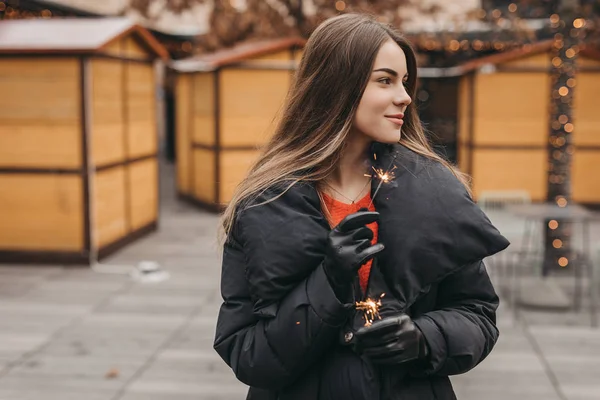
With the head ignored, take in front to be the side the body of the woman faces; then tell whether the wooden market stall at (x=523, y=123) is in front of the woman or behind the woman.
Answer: behind

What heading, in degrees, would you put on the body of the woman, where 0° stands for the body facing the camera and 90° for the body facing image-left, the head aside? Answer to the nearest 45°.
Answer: approximately 0°

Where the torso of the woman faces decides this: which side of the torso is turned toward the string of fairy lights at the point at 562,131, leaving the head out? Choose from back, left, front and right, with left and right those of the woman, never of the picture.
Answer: back

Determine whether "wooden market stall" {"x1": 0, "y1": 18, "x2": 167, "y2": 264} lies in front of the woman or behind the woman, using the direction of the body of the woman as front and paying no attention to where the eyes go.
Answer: behind

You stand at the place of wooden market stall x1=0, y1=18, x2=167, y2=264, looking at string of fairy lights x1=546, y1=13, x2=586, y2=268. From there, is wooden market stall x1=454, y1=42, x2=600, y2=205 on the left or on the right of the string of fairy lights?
left

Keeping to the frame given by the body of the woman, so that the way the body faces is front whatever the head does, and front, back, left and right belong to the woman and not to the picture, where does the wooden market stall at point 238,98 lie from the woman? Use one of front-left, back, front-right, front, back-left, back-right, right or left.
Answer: back

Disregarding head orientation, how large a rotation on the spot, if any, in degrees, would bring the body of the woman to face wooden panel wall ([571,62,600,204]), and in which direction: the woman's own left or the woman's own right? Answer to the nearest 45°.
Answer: approximately 180°
